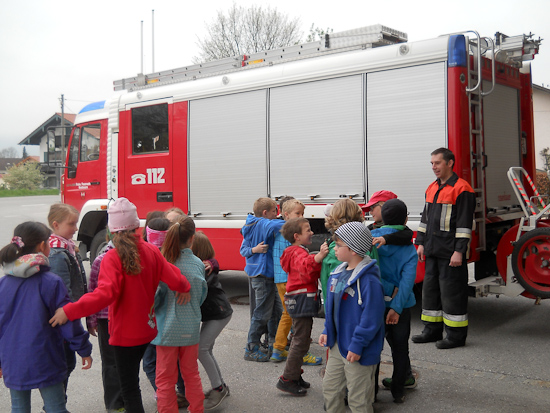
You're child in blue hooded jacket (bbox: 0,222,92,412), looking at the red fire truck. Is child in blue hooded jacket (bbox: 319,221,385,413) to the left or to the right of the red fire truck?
right

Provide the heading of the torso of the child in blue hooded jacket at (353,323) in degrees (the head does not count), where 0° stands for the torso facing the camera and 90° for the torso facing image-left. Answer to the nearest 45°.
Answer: approximately 45°

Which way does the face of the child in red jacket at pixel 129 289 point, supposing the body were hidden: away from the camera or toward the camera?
away from the camera
